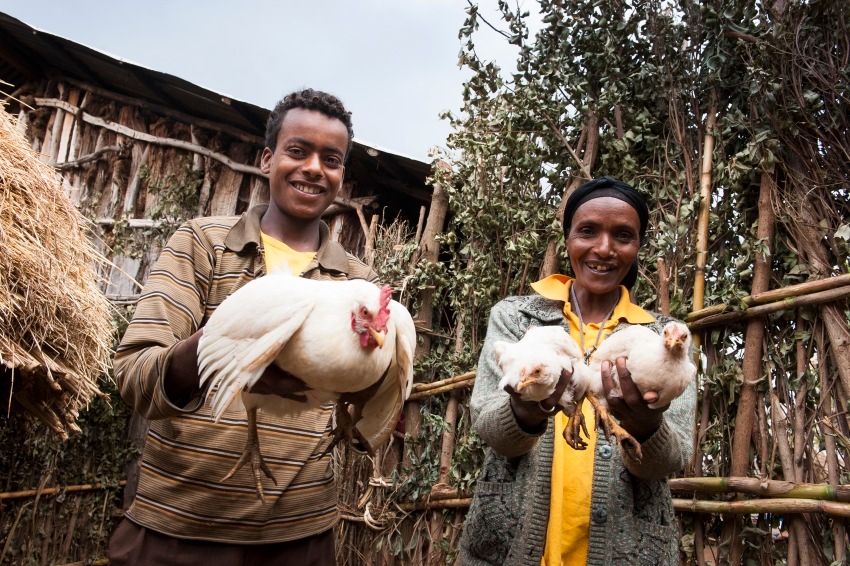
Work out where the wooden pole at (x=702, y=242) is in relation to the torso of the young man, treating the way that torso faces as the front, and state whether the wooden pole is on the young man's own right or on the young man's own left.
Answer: on the young man's own left

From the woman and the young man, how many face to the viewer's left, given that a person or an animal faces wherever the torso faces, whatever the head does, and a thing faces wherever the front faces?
0

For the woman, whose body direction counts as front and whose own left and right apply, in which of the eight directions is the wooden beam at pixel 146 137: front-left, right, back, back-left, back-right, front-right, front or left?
back-right

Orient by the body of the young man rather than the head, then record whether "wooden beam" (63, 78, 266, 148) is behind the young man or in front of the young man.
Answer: behind

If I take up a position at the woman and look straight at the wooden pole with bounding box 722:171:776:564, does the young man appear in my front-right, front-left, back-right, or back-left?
back-left

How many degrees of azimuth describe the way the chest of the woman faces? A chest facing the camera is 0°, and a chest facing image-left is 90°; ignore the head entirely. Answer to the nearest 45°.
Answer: approximately 0°

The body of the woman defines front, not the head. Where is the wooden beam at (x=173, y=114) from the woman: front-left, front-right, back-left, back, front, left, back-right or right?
back-right

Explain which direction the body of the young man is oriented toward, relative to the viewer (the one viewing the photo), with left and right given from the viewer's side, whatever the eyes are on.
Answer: facing the viewer and to the right of the viewer
